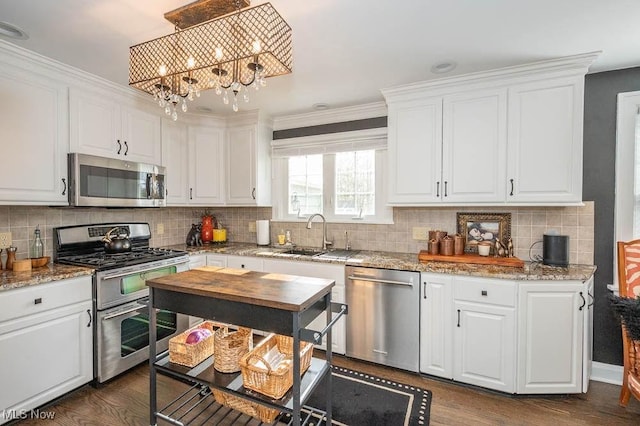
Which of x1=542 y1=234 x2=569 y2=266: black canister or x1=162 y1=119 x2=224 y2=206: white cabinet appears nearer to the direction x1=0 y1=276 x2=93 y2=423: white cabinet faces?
the black canister

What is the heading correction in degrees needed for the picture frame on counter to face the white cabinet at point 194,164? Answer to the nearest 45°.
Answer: approximately 90° to its right

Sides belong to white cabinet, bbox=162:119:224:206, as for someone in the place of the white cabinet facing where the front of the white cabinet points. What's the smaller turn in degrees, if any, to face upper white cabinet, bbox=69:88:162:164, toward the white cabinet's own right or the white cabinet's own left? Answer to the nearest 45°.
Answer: approximately 45° to the white cabinet's own right

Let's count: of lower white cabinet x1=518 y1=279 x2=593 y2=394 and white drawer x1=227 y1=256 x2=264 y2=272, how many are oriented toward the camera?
2

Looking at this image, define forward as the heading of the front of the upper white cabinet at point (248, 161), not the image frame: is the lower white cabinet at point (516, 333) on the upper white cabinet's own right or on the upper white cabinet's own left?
on the upper white cabinet's own left

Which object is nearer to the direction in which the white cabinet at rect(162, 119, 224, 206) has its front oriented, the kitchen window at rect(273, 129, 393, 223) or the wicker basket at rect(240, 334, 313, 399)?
the wicker basket

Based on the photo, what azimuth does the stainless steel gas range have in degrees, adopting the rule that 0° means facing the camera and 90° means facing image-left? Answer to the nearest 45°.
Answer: approximately 315°

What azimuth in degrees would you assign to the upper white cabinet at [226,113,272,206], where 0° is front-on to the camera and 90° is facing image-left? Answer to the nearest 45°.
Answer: approximately 45°

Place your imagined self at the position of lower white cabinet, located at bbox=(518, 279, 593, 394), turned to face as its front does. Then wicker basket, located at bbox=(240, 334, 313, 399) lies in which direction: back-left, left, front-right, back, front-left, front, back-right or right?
front-right

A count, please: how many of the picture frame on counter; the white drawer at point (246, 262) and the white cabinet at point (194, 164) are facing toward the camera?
3

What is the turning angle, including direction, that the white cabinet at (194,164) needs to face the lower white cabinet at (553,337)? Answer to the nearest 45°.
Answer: approximately 45° to its left
